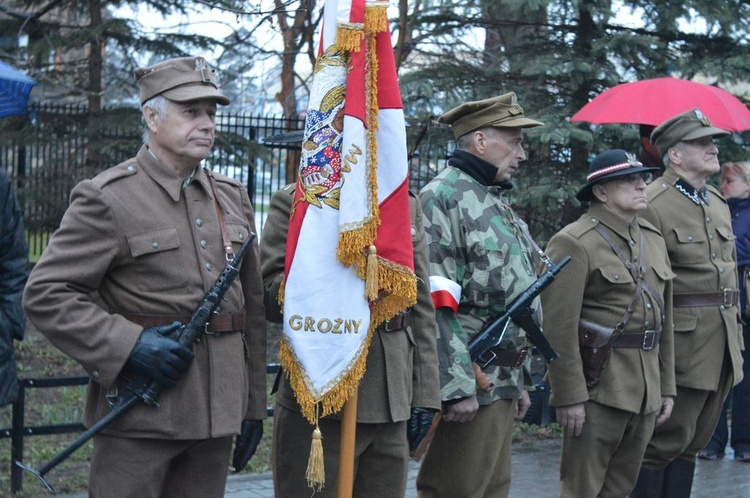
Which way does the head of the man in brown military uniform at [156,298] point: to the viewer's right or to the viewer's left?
to the viewer's right

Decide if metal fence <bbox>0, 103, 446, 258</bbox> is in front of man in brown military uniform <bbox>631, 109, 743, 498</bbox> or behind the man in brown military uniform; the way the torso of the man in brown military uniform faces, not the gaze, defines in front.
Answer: behind

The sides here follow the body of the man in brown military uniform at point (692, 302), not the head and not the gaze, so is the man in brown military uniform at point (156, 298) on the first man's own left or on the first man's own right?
on the first man's own right

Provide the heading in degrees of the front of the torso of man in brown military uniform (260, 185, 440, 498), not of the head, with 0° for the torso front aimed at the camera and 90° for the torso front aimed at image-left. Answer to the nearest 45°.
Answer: approximately 0°

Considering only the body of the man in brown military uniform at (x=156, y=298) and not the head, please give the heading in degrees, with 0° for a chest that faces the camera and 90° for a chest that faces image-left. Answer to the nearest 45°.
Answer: approximately 315°

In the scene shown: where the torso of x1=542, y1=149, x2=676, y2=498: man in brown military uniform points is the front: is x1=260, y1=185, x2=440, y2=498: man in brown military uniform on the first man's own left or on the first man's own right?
on the first man's own right

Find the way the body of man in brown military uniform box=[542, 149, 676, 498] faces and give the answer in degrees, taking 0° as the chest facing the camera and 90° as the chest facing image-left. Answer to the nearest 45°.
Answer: approximately 315°

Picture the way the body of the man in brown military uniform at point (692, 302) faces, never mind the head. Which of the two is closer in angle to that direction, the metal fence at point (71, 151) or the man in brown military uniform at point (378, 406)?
the man in brown military uniform

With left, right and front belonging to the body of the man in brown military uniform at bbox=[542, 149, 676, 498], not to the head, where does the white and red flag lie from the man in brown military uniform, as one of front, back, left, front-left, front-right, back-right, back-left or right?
right

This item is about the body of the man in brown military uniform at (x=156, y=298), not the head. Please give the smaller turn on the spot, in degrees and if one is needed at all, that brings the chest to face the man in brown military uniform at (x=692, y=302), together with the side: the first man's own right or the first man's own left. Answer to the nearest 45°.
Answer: approximately 90° to the first man's own left
